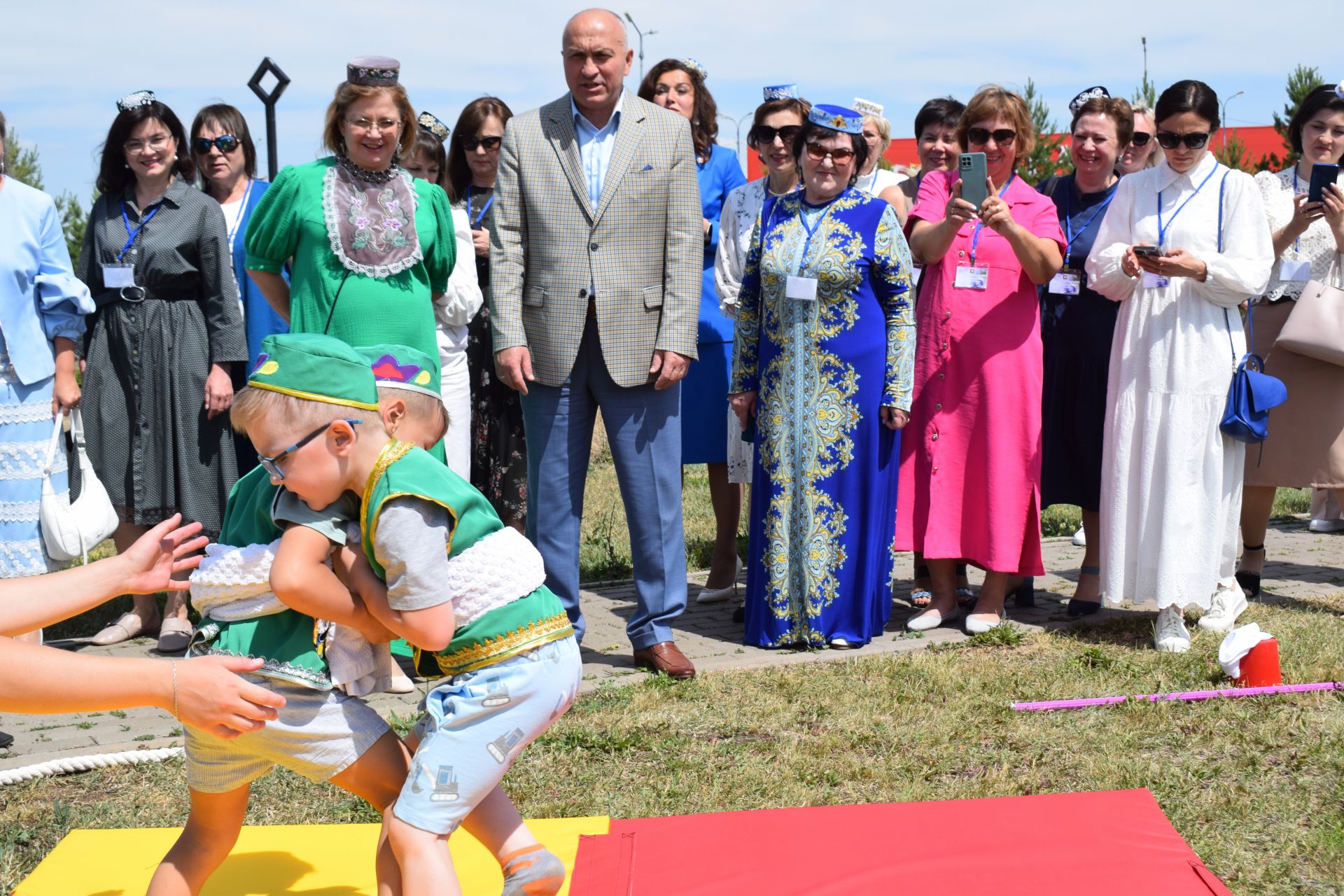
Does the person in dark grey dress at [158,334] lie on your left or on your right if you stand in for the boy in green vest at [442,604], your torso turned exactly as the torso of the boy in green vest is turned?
on your right

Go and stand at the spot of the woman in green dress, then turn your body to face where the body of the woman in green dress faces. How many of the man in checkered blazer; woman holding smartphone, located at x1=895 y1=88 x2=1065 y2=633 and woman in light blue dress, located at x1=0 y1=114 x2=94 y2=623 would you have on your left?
2

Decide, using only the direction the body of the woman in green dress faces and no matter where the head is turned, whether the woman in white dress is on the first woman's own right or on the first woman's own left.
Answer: on the first woman's own left

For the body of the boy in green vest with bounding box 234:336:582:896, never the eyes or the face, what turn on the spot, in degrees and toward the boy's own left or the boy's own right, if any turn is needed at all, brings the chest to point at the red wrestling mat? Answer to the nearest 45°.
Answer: approximately 180°

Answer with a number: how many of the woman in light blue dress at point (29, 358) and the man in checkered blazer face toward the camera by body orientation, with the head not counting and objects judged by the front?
2

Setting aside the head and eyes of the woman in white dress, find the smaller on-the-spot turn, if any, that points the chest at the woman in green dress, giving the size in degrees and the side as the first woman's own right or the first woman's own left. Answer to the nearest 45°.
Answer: approximately 45° to the first woman's own right

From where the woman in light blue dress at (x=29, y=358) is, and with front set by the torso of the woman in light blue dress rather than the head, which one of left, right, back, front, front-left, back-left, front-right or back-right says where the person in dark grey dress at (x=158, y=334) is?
back-left

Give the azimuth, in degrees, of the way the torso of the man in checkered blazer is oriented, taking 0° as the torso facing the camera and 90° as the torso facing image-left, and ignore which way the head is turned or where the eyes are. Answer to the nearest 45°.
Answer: approximately 0°

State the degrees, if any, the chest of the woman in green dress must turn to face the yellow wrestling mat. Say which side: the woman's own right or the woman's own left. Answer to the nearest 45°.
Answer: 0° — they already face it

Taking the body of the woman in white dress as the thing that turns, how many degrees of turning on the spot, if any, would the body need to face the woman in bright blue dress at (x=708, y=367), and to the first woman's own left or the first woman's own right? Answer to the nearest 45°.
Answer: approximately 90° to the first woman's own right

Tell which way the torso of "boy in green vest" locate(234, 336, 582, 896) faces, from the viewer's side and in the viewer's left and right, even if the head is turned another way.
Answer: facing to the left of the viewer

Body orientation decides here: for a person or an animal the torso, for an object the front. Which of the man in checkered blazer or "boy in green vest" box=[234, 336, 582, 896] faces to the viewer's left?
the boy in green vest
